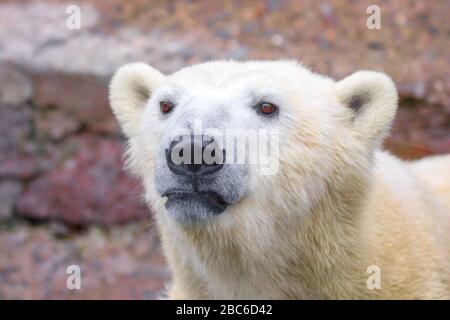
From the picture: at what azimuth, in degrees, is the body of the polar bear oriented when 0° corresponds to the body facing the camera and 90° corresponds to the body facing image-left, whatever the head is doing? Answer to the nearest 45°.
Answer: approximately 45°
